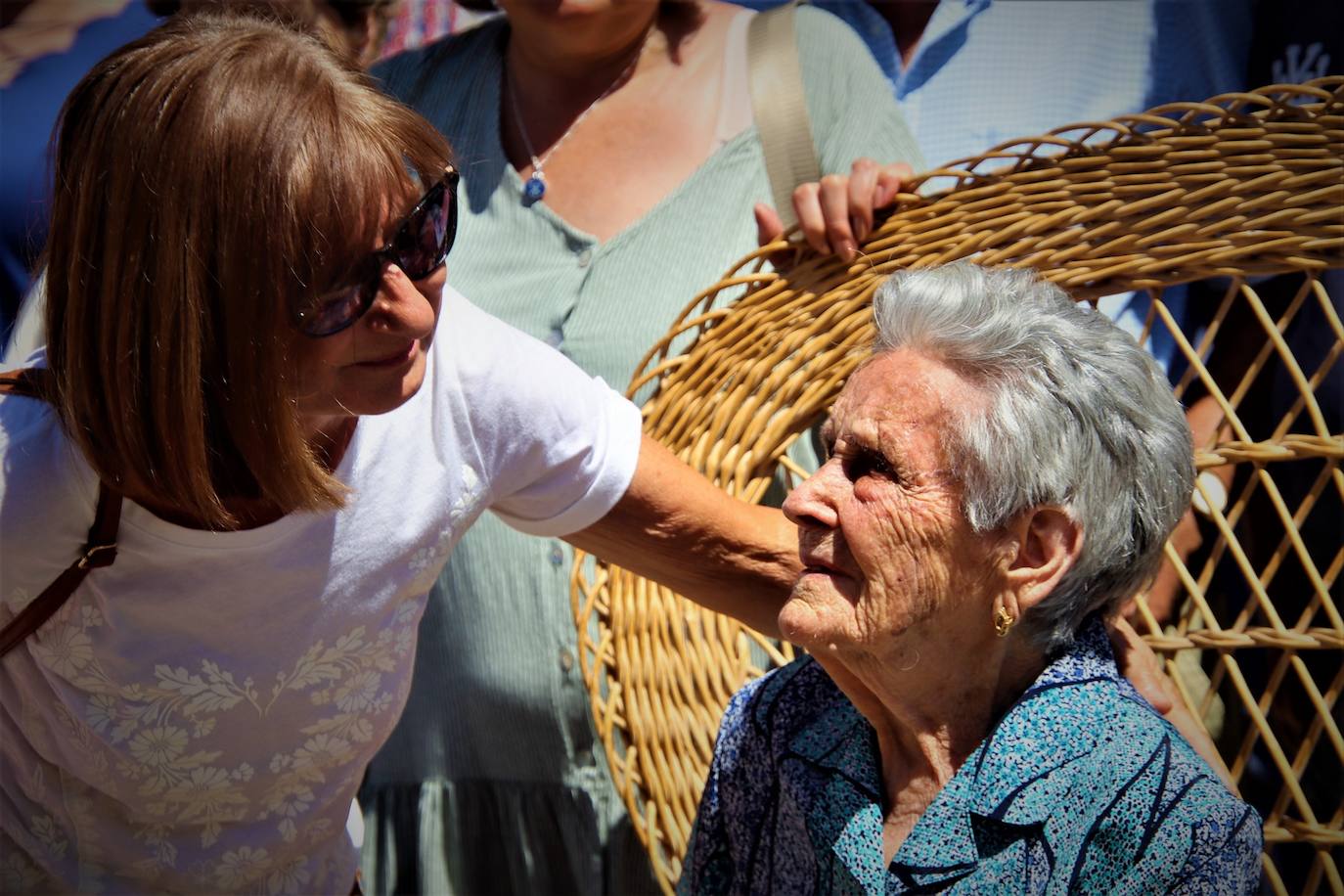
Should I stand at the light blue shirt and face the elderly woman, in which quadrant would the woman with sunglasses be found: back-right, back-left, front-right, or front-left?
front-right

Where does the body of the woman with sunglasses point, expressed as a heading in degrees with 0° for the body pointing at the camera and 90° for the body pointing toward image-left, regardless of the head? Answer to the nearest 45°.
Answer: approximately 315°

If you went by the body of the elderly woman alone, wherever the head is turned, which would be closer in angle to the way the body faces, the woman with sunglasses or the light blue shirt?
the woman with sunglasses

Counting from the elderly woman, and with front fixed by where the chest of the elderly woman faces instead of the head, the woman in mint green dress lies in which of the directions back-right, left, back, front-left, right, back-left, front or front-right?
right

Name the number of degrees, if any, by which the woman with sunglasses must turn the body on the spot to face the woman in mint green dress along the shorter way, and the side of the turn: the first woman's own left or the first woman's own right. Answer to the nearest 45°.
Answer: approximately 90° to the first woman's own left

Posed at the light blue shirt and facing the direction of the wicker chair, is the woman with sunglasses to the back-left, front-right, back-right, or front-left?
front-right

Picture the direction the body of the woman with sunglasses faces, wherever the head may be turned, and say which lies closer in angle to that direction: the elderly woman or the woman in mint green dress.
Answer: the elderly woman

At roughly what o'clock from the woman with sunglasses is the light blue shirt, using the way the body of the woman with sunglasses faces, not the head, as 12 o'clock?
The light blue shirt is roughly at 9 o'clock from the woman with sunglasses.

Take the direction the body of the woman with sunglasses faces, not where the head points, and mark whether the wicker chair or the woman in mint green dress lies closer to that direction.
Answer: the wicker chair

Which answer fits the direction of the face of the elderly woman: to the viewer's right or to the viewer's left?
to the viewer's left
